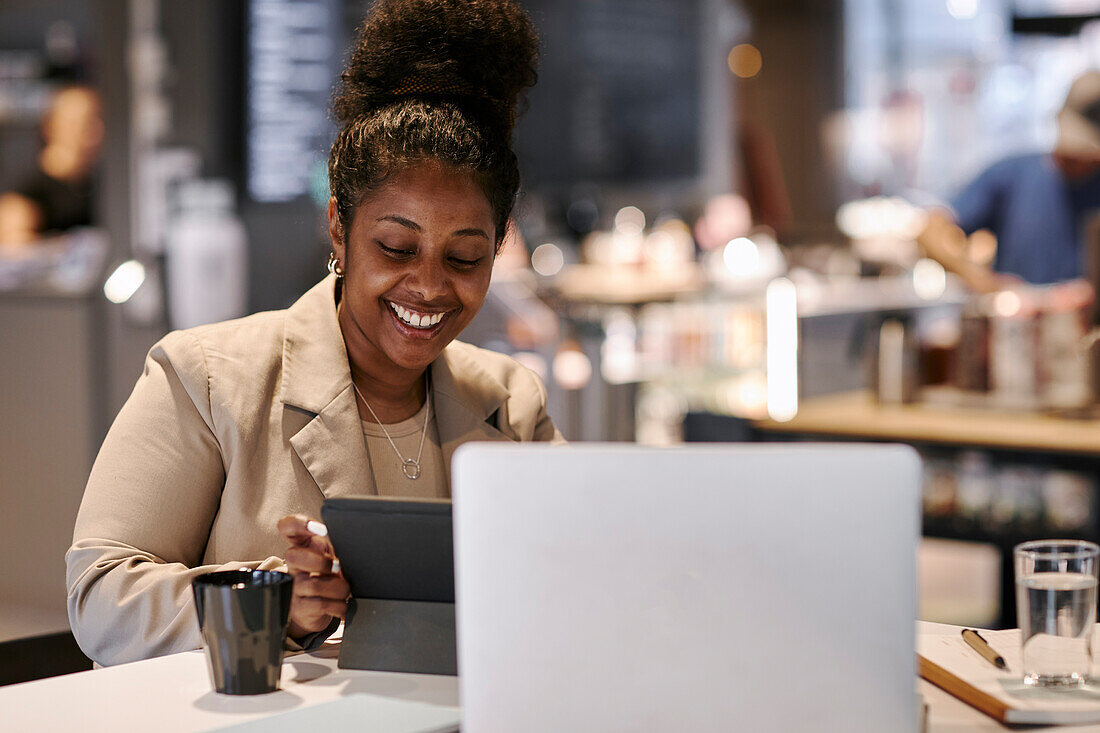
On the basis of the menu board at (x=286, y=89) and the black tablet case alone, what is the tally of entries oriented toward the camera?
1

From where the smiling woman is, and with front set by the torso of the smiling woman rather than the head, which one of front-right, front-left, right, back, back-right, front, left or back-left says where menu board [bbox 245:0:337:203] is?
back-left

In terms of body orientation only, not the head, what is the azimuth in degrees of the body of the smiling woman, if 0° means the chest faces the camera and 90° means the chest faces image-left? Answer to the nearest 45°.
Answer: approximately 315°

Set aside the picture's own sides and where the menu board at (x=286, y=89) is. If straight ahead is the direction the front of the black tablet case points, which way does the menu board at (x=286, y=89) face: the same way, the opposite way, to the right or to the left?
the opposite way

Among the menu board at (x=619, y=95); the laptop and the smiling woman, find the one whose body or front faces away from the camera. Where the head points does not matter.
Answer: the laptop

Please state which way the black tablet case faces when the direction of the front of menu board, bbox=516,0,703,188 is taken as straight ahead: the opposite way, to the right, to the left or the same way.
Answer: the opposite way

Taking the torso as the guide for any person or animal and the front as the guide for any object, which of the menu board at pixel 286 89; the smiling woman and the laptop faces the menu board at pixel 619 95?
the laptop

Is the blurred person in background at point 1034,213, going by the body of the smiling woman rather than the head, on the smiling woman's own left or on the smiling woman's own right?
on the smiling woman's own left

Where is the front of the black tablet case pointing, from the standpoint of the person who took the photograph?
facing away from the viewer

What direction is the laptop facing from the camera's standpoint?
away from the camera
